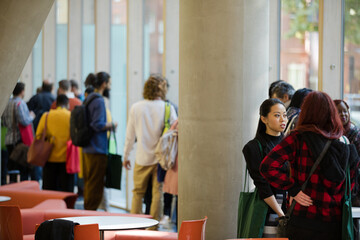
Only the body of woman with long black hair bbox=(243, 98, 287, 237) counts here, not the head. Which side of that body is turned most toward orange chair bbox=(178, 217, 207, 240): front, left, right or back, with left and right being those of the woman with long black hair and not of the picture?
right

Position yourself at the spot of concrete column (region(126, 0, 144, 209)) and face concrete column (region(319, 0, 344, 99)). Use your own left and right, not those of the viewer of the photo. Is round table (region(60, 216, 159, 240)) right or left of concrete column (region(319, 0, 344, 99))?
right

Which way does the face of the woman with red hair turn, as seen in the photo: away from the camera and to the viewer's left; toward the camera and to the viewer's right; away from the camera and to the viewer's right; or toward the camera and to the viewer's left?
away from the camera and to the viewer's left

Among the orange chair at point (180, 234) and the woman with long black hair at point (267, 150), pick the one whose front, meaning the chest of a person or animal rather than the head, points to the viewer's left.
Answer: the orange chair

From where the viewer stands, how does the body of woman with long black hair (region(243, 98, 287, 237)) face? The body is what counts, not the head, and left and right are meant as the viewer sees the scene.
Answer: facing the viewer and to the right of the viewer

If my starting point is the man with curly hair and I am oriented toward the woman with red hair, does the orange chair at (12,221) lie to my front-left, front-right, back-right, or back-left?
front-right

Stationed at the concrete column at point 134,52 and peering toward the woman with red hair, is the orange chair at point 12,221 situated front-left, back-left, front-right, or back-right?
front-right

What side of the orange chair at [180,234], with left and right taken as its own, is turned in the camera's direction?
left
